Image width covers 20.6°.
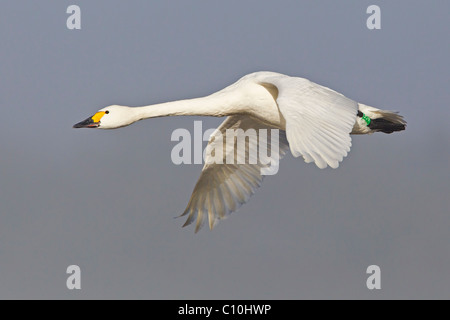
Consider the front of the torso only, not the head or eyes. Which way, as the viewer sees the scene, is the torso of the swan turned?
to the viewer's left
